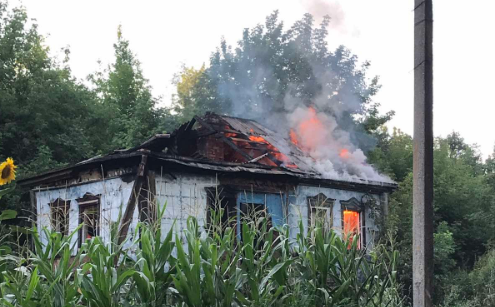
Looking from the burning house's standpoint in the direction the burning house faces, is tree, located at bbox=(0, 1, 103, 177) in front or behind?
behind

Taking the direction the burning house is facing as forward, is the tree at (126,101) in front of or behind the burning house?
behind

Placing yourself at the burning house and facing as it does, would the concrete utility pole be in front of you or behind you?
in front

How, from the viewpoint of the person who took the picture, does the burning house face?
facing the viewer and to the right of the viewer
